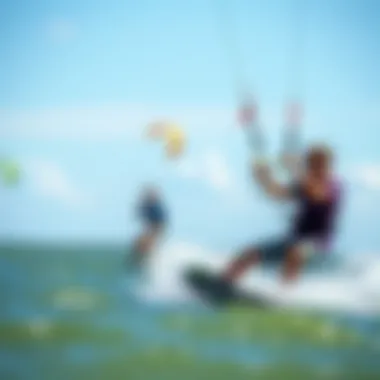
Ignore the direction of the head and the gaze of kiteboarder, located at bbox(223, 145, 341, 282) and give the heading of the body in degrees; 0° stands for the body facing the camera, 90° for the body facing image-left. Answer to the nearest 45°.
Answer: approximately 45°
